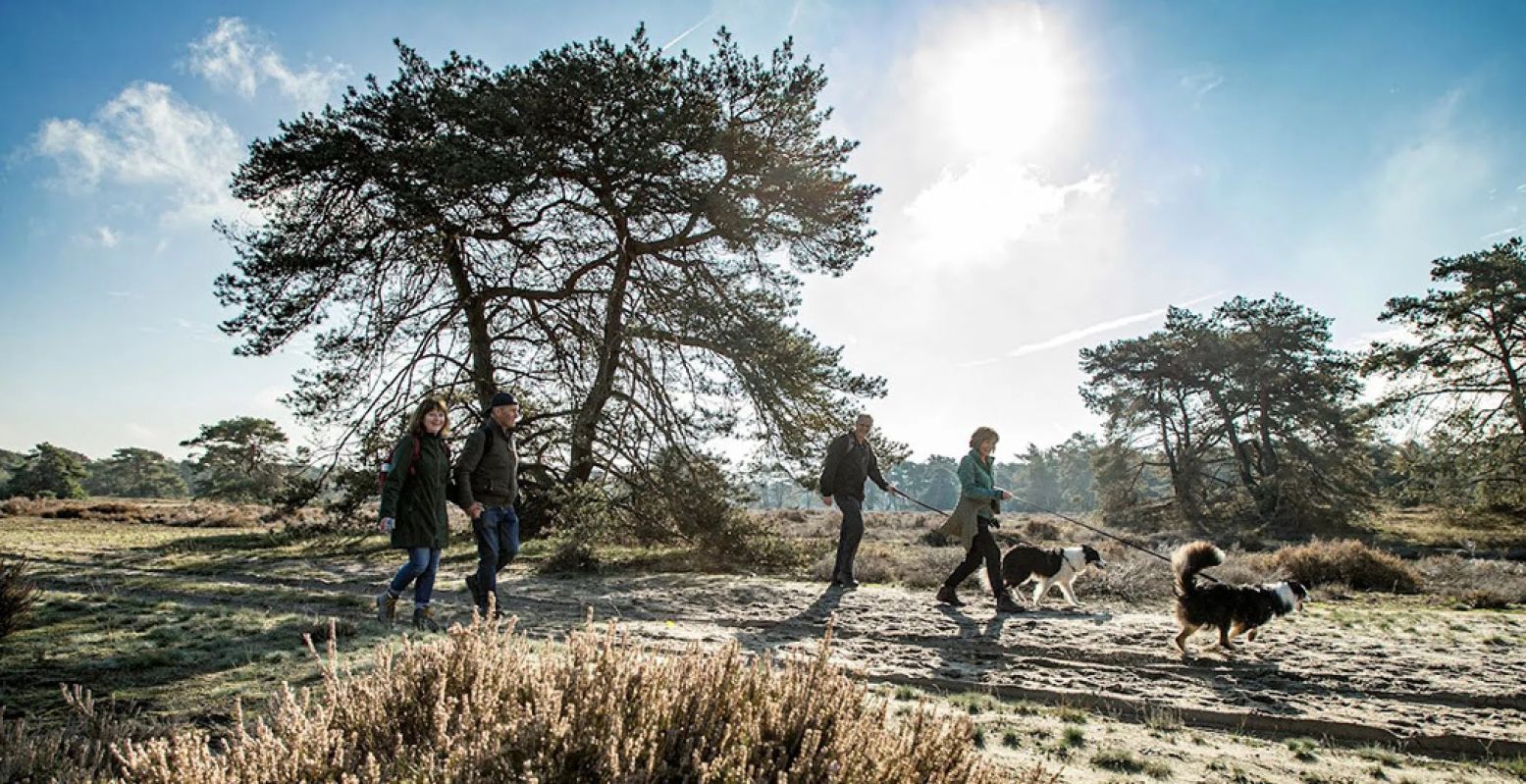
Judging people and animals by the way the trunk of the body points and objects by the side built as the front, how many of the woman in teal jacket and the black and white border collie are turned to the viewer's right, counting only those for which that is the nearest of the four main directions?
2

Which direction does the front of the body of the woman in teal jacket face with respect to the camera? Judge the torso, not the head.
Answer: to the viewer's right

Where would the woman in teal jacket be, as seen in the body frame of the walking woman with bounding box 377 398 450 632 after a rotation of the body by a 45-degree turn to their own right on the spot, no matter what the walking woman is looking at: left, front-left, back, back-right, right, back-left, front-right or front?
left

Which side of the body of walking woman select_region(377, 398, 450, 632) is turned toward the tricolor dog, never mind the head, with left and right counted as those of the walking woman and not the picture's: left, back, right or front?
front

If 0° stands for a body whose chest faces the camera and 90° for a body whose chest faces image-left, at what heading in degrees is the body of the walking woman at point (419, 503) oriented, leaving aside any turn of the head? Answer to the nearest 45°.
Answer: approximately 315°

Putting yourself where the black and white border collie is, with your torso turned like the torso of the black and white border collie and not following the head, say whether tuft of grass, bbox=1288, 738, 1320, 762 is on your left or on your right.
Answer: on your right

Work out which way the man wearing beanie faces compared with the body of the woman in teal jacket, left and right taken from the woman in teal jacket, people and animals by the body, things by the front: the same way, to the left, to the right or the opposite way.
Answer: the same way

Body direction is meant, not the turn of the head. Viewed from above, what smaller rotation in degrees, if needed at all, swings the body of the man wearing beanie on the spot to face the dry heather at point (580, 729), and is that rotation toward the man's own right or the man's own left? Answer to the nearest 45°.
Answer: approximately 45° to the man's own right

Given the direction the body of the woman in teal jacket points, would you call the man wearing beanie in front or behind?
behind

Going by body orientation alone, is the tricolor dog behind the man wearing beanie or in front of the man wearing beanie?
in front

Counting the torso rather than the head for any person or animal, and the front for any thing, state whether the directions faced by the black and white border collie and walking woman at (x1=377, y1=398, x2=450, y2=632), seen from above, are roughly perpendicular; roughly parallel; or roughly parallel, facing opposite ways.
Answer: roughly parallel

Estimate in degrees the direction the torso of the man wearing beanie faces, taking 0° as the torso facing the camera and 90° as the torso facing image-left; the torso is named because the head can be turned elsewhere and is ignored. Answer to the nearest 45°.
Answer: approximately 315°

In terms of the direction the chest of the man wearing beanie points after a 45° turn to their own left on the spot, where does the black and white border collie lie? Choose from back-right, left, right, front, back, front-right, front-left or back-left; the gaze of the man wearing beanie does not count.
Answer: front

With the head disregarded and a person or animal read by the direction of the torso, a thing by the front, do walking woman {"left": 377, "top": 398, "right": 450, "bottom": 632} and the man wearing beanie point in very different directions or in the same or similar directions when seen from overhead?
same or similar directions

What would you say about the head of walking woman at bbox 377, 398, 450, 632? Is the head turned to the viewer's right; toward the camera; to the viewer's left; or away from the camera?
toward the camera

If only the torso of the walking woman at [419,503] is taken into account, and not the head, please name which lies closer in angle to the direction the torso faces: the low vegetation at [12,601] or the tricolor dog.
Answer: the tricolor dog

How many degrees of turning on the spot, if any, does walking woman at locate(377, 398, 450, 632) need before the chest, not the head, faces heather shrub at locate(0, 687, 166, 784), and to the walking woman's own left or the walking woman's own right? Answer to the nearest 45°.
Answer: approximately 45° to the walking woman's own right

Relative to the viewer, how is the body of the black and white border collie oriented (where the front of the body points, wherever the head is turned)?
to the viewer's right

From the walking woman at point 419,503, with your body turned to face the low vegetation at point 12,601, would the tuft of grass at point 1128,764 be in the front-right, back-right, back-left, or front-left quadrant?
back-left
